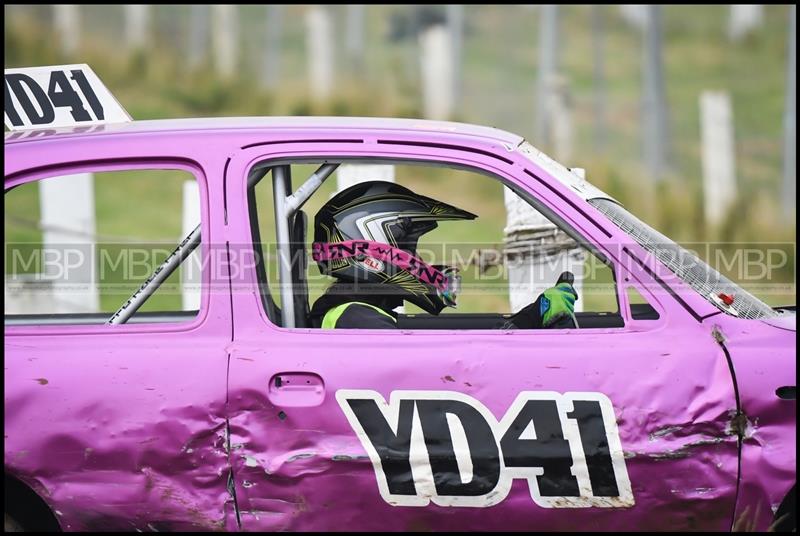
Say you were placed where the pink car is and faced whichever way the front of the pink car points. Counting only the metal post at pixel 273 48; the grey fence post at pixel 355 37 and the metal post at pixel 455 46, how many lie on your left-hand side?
3

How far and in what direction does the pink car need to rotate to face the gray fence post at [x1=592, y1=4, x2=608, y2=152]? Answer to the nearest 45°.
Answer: approximately 90° to its left

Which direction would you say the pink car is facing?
to the viewer's right

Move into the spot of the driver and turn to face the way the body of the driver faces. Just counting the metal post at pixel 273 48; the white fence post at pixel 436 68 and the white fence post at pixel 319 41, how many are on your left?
3

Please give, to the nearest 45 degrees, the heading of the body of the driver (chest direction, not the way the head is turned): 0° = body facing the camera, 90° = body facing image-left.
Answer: approximately 270°

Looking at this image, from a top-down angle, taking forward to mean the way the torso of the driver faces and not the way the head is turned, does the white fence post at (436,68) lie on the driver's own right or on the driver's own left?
on the driver's own left

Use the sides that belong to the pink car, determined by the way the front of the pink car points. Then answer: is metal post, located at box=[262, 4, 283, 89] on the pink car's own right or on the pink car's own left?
on the pink car's own left

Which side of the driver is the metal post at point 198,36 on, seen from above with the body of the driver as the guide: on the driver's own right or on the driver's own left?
on the driver's own left

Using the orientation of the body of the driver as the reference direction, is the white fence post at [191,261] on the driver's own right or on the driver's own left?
on the driver's own left

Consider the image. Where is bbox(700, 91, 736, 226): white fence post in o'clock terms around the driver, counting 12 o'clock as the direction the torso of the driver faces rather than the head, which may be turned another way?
The white fence post is roughly at 10 o'clock from the driver.

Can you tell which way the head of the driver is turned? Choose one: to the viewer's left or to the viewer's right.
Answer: to the viewer's right

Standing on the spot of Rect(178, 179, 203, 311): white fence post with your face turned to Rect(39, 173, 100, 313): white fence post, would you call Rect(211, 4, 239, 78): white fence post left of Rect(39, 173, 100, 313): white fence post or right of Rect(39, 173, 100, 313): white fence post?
right

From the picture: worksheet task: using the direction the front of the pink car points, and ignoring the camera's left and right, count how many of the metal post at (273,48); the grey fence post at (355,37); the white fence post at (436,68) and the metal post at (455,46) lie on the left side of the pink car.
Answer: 4

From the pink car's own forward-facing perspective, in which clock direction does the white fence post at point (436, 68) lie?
The white fence post is roughly at 9 o'clock from the pink car.
